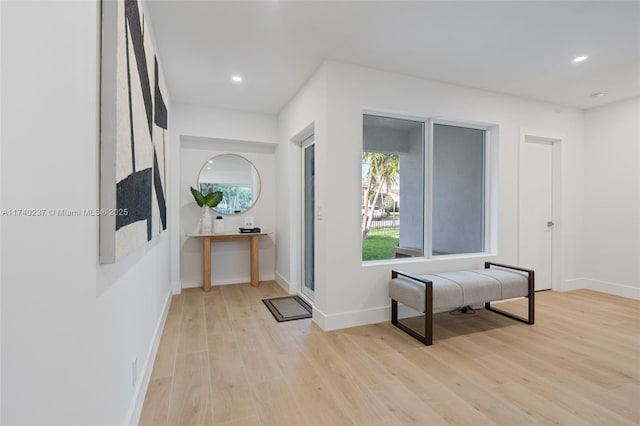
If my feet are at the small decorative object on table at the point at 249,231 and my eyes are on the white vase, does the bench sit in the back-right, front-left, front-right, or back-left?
back-left

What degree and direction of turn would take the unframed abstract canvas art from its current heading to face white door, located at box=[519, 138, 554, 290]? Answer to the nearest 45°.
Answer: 0° — it already faces it

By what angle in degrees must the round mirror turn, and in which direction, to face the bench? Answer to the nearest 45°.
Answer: approximately 45° to its left

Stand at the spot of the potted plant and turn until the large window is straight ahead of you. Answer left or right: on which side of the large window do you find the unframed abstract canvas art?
right

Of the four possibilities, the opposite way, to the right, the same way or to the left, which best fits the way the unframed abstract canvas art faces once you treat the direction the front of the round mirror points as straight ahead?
to the left

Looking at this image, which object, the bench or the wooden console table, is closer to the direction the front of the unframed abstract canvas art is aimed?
the bench

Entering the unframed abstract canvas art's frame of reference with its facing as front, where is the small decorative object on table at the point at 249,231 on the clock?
The small decorative object on table is roughly at 10 o'clock from the unframed abstract canvas art.

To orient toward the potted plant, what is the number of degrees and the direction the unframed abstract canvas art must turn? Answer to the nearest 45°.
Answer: approximately 90° to its left

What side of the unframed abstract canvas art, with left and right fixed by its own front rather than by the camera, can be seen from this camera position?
right

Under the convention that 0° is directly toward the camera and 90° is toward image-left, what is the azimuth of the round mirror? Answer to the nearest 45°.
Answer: approximately 0°

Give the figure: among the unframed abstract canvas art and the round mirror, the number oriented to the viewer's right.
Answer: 1

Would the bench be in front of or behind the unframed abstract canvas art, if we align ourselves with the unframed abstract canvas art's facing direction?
in front
